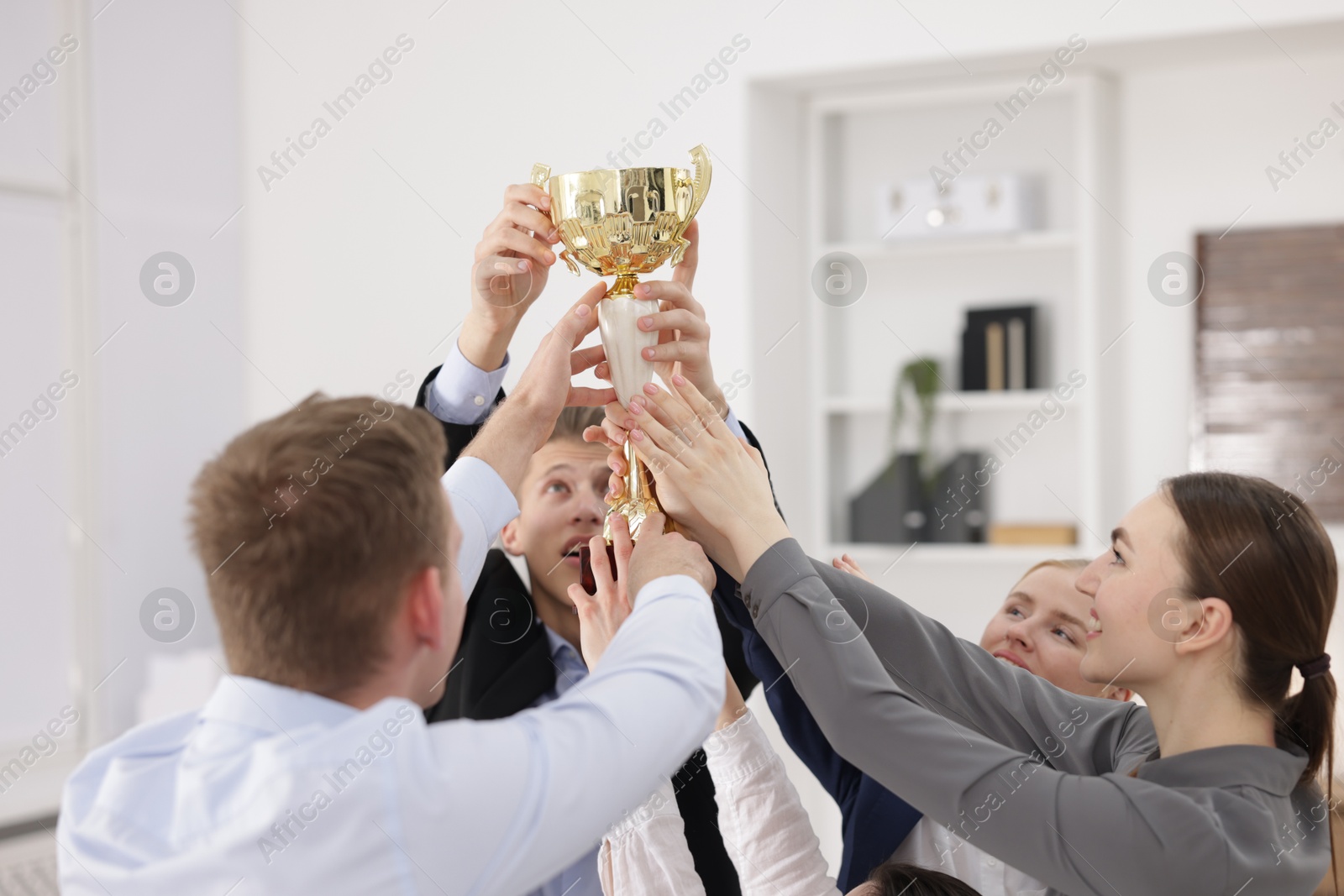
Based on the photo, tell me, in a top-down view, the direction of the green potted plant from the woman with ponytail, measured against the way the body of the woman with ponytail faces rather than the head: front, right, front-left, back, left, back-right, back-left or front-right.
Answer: right

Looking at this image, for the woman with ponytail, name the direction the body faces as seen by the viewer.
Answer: to the viewer's left

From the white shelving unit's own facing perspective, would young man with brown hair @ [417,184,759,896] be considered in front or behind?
in front

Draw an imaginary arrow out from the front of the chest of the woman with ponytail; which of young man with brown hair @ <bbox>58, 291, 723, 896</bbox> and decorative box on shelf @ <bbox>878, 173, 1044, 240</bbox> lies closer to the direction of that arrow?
the young man with brown hair

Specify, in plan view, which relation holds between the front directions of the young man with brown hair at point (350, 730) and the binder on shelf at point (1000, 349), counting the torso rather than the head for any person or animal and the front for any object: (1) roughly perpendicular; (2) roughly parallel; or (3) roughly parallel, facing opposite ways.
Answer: roughly parallel, facing opposite ways

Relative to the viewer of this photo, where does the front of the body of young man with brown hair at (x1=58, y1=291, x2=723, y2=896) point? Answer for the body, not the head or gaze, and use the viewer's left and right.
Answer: facing away from the viewer and to the right of the viewer

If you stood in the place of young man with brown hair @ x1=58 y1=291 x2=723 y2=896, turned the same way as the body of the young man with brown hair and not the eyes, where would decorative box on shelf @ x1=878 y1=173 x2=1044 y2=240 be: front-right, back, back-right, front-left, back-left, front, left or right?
front

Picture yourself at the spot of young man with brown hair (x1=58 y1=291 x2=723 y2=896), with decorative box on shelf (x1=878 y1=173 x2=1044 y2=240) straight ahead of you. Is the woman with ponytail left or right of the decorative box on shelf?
right

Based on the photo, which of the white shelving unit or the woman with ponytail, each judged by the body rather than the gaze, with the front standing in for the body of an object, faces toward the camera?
the white shelving unit

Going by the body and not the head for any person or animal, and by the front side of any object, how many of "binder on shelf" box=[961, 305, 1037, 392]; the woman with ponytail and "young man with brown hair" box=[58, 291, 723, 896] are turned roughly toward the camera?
1

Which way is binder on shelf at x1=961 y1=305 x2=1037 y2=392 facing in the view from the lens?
facing the viewer

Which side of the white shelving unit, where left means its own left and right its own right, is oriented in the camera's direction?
front

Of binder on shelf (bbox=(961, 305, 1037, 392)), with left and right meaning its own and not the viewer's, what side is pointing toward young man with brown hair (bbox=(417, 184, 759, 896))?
front

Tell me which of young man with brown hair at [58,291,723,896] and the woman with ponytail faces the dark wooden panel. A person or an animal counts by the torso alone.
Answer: the young man with brown hair

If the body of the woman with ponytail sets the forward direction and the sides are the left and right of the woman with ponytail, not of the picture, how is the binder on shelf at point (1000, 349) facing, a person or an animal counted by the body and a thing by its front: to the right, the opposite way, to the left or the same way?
to the left

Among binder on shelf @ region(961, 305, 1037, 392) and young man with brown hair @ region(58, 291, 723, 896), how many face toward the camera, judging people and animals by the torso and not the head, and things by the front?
1

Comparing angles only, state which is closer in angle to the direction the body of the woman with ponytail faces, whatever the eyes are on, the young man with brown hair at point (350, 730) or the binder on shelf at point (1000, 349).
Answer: the young man with brown hair

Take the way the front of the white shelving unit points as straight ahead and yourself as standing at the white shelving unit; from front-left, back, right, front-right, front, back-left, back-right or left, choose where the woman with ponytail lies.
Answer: front
